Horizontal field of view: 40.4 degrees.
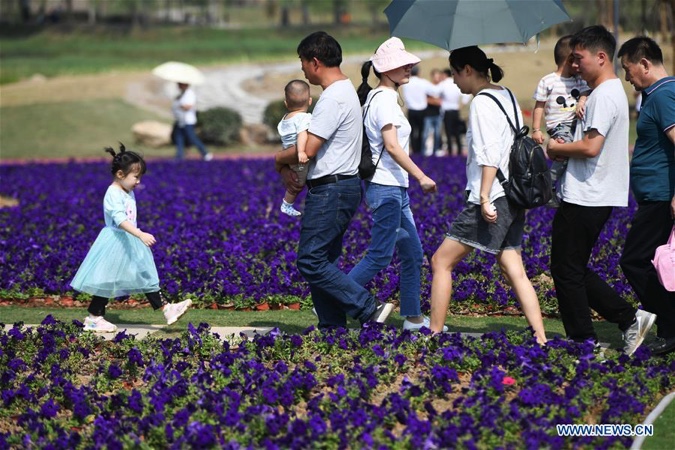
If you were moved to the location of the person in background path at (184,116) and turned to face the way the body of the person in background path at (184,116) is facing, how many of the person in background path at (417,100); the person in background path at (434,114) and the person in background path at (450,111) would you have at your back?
3

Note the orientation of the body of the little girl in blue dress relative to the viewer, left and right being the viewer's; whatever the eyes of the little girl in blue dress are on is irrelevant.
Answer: facing to the right of the viewer

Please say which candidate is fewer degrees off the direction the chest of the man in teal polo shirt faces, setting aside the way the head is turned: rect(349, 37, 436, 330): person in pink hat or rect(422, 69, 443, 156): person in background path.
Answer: the person in pink hat

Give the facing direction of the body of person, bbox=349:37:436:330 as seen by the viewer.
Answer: to the viewer's right

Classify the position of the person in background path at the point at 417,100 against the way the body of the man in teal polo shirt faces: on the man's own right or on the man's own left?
on the man's own right

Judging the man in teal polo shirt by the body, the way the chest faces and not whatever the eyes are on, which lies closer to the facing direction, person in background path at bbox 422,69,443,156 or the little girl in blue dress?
the little girl in blue dress

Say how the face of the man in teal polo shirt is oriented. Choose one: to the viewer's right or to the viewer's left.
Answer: to the viewer's left

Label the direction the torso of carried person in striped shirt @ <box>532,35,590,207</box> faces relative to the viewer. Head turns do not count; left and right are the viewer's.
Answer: facing the viewer and to the right of the viewer

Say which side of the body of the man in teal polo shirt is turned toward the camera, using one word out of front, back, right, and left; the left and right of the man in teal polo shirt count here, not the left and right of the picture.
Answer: left

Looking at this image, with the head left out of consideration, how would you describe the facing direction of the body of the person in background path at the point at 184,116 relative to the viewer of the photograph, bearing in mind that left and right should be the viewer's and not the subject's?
facing to the left of the viewer

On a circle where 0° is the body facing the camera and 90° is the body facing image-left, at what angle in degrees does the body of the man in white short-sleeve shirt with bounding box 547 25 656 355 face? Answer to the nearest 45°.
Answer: approximately 90°

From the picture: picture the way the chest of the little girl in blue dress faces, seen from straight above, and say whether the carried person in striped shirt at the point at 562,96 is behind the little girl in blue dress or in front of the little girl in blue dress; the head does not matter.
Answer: in front

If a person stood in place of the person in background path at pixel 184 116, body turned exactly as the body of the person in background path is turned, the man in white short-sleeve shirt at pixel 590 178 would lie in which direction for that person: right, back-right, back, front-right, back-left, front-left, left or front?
left
